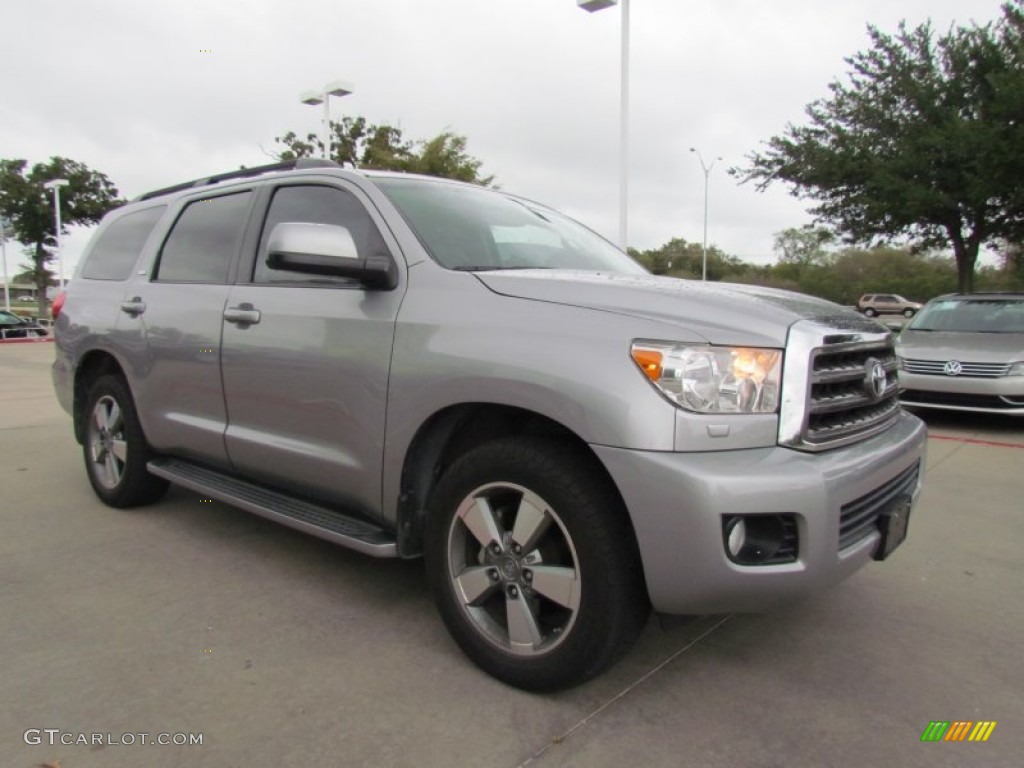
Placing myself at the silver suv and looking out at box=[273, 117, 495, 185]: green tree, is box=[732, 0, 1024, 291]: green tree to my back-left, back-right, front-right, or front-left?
front-right

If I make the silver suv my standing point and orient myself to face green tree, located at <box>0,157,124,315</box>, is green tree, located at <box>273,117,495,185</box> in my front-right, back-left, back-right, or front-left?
front-right

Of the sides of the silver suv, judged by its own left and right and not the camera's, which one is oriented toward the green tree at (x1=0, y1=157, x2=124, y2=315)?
back

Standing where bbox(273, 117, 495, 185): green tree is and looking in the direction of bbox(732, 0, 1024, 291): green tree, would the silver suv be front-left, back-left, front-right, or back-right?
front-right

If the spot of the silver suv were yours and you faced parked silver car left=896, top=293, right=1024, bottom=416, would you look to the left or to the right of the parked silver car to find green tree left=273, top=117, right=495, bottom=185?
left

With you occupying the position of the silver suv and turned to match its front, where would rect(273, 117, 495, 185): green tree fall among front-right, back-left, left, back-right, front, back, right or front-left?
back-left

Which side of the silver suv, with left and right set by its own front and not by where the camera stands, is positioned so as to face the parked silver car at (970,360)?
left

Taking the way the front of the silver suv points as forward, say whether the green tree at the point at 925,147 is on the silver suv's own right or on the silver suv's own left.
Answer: on the silver suv's own left
